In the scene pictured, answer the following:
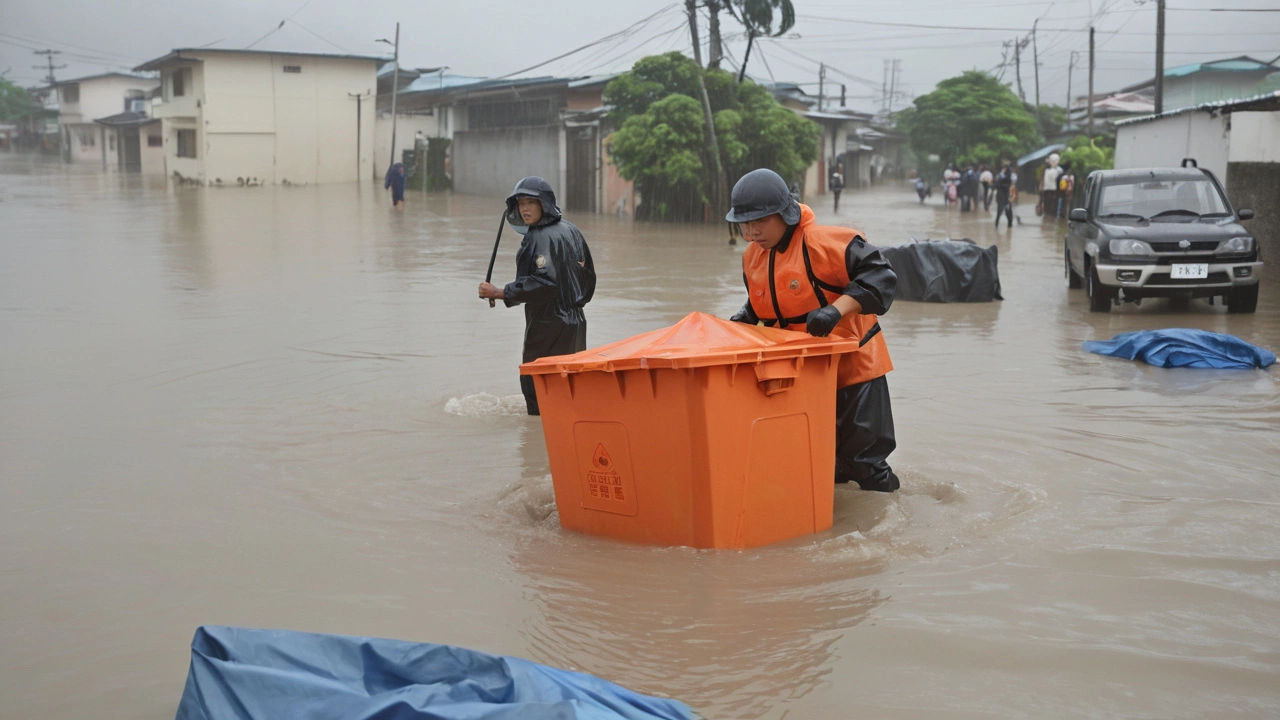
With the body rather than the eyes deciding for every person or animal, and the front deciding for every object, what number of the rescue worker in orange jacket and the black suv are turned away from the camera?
0

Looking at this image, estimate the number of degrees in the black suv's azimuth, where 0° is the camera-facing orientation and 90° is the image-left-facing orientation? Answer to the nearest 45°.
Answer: approximately 0°

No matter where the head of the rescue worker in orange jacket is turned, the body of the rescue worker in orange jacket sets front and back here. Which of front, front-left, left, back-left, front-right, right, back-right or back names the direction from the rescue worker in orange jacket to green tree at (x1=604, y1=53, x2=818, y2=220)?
back-right

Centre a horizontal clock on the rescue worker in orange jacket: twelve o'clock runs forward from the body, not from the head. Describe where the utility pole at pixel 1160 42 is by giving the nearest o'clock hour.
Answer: The utility pole is roughly at 5 o'clock from the rescue worker in orange jacket.

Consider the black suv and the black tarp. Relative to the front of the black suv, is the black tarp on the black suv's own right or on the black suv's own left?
on the black suv's own right

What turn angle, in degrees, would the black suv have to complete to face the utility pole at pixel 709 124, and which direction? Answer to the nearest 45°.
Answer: approximately 135° to its right

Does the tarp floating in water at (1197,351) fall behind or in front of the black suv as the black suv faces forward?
in front

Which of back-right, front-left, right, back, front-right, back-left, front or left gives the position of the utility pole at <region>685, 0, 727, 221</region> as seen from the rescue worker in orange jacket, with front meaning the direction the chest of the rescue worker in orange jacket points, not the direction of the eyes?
back-right

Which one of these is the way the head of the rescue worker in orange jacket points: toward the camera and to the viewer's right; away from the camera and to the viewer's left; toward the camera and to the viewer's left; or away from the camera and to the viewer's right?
toward the camera and to the viewer's left

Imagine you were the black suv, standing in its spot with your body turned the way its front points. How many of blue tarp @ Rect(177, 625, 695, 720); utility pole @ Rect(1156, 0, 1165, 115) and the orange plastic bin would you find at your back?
1

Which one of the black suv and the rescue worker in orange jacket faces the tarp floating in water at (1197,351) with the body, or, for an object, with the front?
the black suv

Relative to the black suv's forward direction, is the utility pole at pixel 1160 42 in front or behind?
behind
